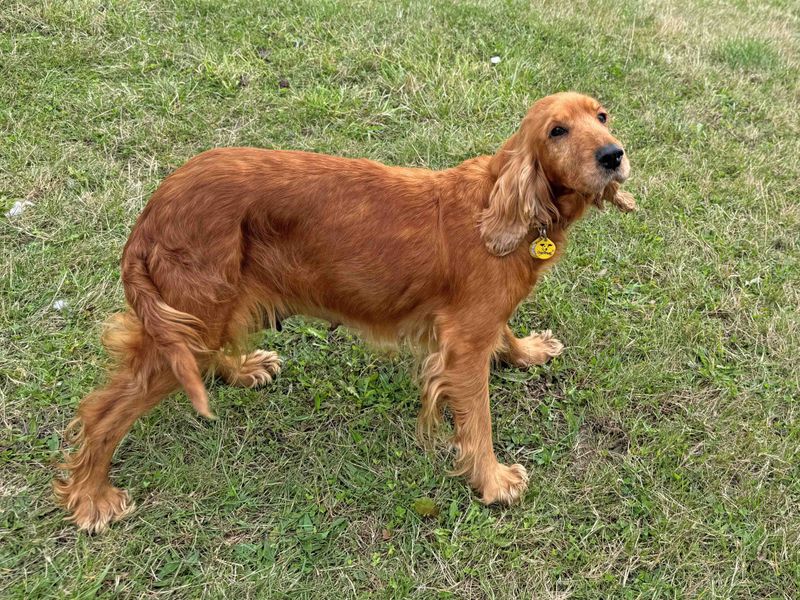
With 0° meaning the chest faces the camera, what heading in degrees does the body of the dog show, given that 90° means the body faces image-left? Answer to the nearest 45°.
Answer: approximately 270°
